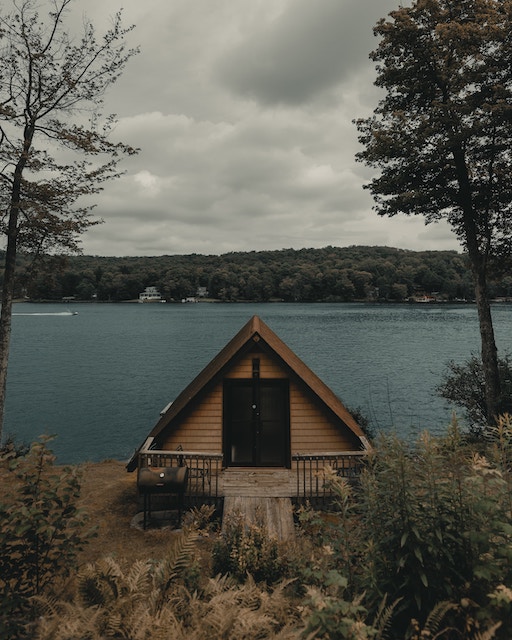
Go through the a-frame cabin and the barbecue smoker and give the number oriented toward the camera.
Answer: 2

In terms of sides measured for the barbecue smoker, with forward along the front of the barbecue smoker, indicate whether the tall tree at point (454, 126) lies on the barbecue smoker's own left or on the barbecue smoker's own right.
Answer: on the barbecue smoker's own left

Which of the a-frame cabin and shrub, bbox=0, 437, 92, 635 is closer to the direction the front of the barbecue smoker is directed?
the shrub

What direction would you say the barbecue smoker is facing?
toward the camera

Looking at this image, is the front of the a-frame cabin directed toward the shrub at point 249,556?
yes

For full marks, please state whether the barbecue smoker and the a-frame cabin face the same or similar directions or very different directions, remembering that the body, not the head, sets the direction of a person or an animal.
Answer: same or similar directions

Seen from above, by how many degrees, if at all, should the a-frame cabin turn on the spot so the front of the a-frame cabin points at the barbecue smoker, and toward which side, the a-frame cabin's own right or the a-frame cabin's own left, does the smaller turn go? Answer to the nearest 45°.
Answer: approximately 45° to the a-frame cabin's own right

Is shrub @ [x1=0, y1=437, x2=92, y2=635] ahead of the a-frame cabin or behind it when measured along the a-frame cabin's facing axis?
ahead

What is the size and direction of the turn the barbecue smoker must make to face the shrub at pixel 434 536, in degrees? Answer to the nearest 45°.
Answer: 0° — it already faces it

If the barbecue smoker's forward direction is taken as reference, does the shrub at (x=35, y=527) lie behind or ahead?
ahead

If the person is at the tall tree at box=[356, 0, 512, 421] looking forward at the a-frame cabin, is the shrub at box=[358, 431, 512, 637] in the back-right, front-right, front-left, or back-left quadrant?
front-left
